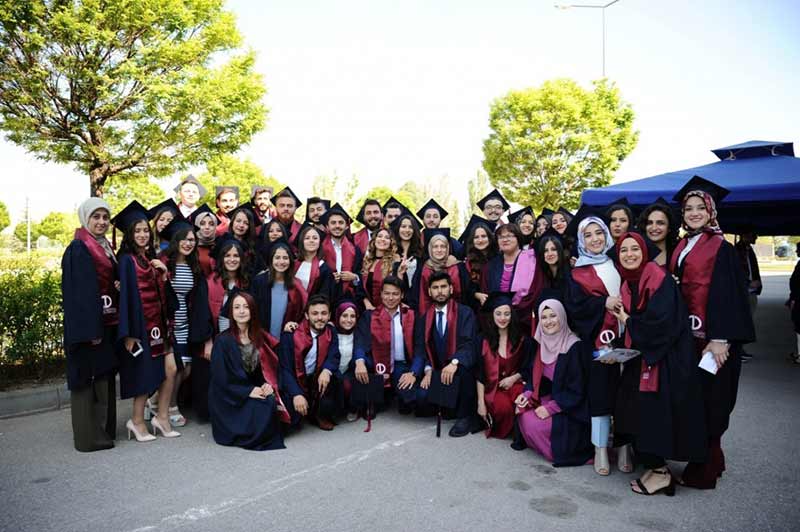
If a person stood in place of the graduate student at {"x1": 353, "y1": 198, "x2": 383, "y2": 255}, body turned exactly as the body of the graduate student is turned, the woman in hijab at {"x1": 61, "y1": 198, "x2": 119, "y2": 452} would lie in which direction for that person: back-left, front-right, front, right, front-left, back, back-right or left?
front-right

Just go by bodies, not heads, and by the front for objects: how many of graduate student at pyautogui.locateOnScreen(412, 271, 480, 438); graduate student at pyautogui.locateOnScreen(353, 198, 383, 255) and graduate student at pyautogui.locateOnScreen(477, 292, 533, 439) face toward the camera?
3

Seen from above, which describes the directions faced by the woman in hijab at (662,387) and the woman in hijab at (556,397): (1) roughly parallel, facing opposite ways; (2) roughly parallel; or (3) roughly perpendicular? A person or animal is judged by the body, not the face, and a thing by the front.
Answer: roughly parallel

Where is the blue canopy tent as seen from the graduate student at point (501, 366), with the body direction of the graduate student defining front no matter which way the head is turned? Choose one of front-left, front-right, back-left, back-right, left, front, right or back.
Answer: back-left

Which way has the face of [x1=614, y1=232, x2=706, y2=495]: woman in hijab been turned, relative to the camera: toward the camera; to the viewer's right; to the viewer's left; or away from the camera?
toward the camera

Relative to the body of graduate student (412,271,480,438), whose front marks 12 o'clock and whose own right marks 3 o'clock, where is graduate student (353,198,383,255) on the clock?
graduate student (353,198,383,255) is roughly at 5 o'clock from graduate student (412,271,480,438).

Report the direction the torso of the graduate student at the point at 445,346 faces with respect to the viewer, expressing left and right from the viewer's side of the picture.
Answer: facing the viewer

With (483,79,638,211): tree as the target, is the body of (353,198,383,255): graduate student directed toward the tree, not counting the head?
no

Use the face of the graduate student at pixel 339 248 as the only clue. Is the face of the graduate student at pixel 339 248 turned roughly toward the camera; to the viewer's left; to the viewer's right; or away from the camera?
toward the camera

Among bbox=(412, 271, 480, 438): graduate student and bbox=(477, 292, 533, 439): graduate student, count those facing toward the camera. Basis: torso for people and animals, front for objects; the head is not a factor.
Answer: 2

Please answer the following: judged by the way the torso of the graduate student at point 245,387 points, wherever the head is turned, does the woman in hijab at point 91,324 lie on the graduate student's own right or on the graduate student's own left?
on the graduate student's own right

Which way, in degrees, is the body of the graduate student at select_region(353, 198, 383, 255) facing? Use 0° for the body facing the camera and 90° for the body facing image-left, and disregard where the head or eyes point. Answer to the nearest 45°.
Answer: approximately 0°

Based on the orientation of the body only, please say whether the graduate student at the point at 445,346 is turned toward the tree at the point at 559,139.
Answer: no

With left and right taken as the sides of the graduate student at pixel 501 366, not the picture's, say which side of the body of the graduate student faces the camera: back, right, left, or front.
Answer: front

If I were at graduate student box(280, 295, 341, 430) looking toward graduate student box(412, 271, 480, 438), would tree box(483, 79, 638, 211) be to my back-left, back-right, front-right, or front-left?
front-left

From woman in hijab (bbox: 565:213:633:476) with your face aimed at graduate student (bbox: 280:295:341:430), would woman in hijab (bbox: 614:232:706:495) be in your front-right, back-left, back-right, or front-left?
back-left

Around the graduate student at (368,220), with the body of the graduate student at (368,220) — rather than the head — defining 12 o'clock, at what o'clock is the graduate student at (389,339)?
the graduate student at (389,339) is roughly at 12 o'clock from the graduate student at (368,220).
